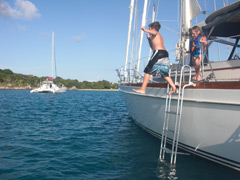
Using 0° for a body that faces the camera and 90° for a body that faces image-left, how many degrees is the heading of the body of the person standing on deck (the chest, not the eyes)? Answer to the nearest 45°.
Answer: approximately 45°
